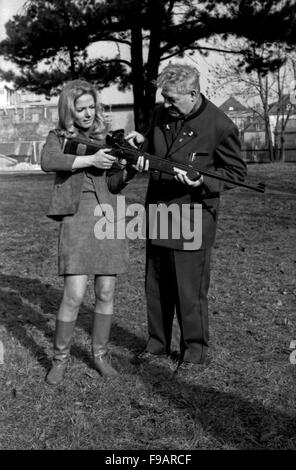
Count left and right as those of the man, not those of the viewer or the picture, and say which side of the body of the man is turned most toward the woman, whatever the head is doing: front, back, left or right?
front

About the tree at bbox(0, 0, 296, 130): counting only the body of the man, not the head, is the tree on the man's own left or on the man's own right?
on the man's own right

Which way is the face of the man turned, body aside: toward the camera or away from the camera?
toward the camera

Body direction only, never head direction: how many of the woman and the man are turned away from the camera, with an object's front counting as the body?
0

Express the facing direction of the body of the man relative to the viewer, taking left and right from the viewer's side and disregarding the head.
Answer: facing the viewer and to the left of the viewer

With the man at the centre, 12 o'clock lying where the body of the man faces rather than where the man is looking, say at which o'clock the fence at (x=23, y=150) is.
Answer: The fence is roughly at 4 o'clock from the man.

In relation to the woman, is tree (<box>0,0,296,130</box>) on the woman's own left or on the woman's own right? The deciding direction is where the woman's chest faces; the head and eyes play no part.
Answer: on the woman's own left

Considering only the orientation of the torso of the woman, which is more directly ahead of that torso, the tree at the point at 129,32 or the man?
the man

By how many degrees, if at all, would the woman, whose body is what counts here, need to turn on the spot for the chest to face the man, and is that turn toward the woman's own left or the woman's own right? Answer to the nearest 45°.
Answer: approximately 45° to the woman's own left

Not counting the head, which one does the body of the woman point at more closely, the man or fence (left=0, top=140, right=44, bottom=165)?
the man

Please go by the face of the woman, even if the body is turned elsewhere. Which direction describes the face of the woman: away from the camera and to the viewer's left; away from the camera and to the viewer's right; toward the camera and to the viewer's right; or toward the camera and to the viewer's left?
toward the camera and to the viewer's right

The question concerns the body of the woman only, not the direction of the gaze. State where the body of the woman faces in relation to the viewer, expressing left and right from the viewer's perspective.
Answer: facing the viewer and to the right of the viewer
